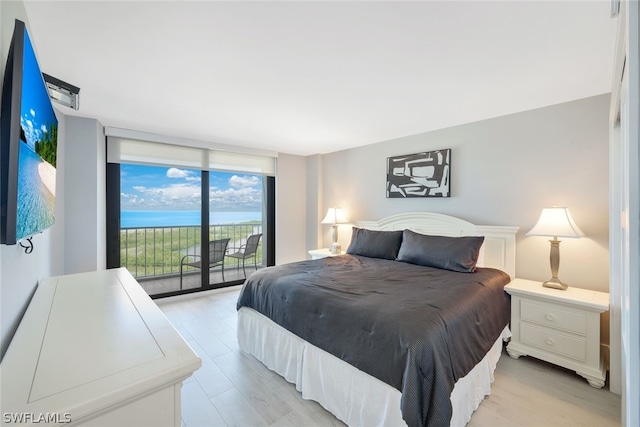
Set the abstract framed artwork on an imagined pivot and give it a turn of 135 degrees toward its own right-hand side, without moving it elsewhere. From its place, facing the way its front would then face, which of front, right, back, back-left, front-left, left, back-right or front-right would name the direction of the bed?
back

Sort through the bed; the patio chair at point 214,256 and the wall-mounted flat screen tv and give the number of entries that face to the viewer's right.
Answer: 1

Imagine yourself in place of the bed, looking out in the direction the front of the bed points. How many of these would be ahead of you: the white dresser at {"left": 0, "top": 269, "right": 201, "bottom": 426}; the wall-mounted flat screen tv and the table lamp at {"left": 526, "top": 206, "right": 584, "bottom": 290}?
2

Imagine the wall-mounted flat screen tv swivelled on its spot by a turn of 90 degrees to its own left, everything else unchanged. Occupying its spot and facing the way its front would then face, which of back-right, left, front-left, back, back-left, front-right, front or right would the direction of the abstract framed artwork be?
right

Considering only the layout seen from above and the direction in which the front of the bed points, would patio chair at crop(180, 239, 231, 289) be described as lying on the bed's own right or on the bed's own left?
on the bed's own right

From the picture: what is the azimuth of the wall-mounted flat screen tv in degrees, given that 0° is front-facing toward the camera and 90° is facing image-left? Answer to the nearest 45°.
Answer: approximately 270°

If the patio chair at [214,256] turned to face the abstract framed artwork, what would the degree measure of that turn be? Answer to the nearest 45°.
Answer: approximately 90° to its left

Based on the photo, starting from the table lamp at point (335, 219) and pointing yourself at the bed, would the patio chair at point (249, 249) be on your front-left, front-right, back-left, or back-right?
back-right

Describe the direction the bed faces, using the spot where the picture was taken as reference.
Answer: facing the viewer and to the left of the viewer

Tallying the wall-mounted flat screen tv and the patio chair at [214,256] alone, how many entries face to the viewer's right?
1

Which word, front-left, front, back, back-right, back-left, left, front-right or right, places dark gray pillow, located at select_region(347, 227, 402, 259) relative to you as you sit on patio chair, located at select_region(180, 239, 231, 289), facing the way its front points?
left
